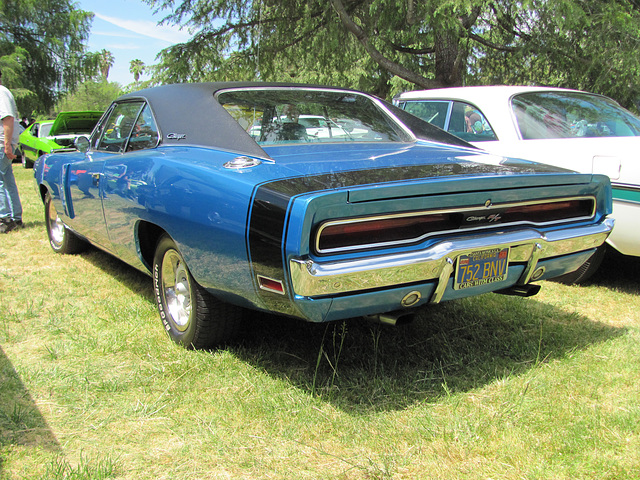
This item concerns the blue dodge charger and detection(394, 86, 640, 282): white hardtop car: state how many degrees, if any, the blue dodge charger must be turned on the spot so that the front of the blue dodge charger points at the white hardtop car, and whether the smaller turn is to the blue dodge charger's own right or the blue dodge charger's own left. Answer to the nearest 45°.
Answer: approximately 90° to the blue dodge charger's own right

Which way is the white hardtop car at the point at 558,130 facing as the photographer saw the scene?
facing away from the viewer and to the left of the viewer

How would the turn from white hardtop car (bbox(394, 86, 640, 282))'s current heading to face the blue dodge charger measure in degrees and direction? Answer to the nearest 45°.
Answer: approximately 90° to its left

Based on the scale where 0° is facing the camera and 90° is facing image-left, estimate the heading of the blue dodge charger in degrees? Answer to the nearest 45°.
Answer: approximately 135°

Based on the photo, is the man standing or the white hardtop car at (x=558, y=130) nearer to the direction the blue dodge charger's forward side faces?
the man standing

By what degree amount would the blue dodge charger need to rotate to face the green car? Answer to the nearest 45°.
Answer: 0° — it already faces it

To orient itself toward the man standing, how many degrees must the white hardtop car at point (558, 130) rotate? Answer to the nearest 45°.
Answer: approximately 45° to its left

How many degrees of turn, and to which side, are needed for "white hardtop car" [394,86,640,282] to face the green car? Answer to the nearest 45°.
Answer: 0° — it already faces it
